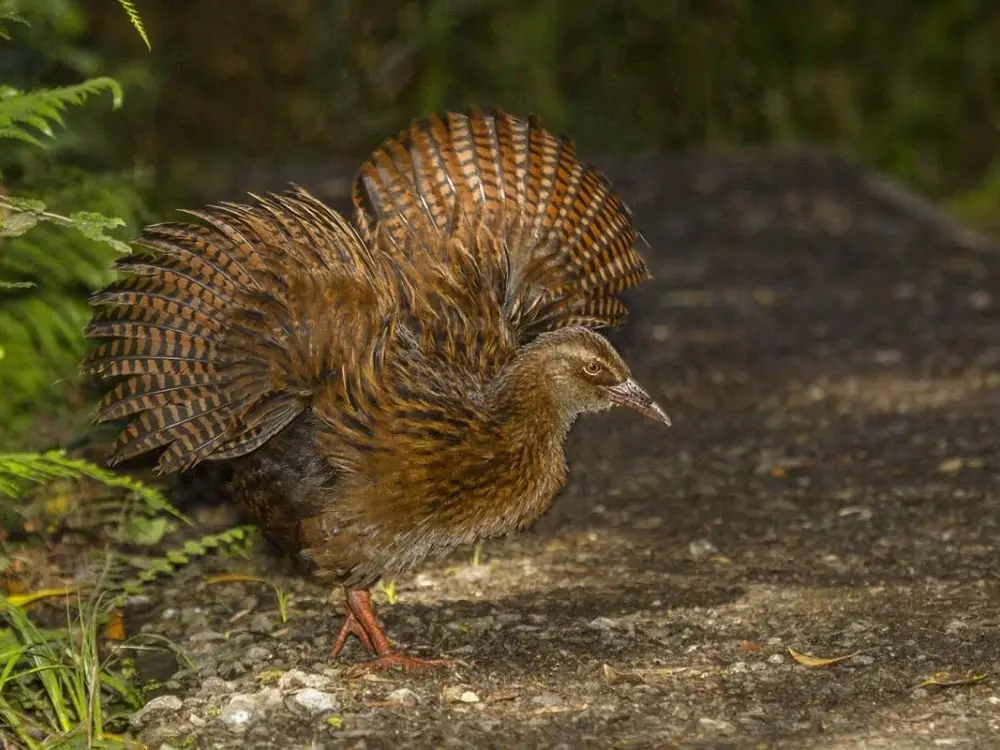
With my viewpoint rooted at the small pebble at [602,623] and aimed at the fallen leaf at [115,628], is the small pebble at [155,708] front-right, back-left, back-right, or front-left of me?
front-left

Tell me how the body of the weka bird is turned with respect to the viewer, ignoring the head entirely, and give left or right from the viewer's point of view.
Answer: facing to the right of the viewer

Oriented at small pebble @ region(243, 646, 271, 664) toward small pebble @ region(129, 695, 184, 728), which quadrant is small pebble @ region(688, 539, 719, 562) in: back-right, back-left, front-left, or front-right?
back-left

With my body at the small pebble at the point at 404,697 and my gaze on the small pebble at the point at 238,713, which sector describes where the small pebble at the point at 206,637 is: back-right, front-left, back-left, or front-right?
front-right

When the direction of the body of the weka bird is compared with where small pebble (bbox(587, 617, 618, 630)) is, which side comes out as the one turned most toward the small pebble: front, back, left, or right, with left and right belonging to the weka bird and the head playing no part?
front
